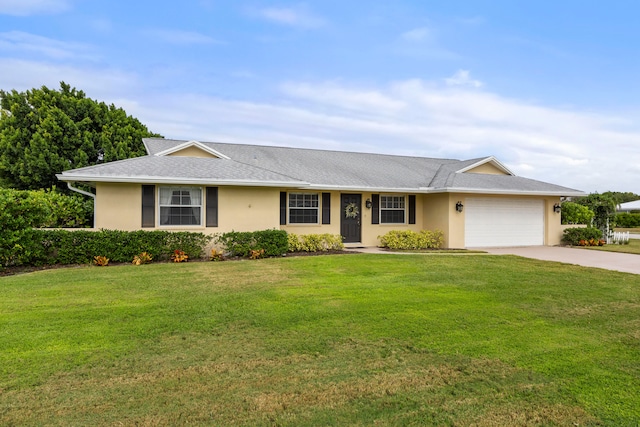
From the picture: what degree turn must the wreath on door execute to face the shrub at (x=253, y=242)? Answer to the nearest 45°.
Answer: approximately 45° to its right

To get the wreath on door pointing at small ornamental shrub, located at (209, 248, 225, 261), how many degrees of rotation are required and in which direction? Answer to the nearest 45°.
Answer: approximately 45° to its right

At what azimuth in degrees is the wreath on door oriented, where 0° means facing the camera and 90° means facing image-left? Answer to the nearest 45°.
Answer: approximately 0°

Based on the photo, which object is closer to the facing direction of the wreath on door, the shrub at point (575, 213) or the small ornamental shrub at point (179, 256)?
the small ornamental shrub

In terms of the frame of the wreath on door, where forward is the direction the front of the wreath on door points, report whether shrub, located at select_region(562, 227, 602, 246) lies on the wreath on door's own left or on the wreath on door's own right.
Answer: on the wreath on door's own left

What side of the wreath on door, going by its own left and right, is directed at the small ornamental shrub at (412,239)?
left

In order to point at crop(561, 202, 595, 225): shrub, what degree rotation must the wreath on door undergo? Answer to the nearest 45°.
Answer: approximately 135° to its left

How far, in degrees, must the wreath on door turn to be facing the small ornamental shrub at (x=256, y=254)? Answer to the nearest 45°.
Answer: approximately 45° to its right

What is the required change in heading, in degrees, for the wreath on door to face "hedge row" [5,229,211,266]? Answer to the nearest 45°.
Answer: approximately 45° to its right

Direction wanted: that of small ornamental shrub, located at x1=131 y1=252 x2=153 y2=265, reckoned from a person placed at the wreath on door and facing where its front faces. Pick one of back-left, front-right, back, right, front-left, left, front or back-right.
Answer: front-right
